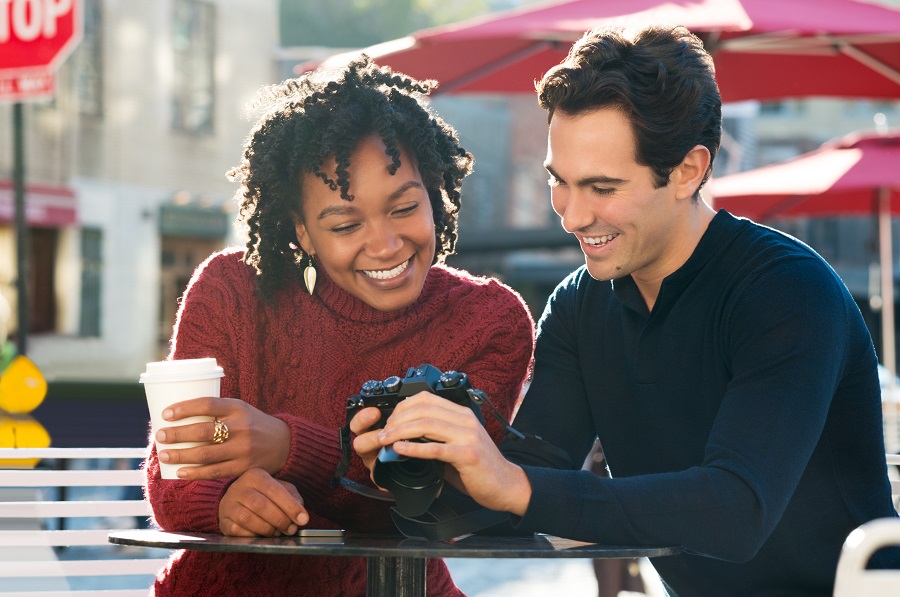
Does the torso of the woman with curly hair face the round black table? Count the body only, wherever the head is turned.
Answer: yes

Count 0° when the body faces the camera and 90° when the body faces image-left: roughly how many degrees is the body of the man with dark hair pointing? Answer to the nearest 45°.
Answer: approximately 45°

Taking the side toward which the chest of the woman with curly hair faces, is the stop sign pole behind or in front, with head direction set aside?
behind

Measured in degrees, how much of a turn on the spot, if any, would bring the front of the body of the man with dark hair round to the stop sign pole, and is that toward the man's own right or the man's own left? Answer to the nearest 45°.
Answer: approximately 90° to the man's own right

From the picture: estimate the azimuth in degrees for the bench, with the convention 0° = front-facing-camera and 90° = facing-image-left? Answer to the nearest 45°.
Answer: approximately 0°

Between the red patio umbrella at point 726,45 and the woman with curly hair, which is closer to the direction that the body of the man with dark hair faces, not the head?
the woman with curly hair

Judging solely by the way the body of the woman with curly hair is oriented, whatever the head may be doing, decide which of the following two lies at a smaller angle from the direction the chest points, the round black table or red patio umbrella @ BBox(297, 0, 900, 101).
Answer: the round black table

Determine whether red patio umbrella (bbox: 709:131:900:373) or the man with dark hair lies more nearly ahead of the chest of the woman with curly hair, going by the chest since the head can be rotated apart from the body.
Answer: the man with dark hair

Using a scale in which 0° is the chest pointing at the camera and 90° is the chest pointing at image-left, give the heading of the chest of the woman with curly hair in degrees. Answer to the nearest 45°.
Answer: approximately 0°

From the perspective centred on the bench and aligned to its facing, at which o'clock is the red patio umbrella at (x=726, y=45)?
The red patio umbrella is roughly at 8 o'clock from the bench.

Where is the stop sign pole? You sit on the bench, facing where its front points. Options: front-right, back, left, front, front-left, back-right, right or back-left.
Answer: back
